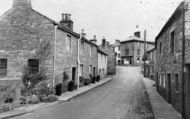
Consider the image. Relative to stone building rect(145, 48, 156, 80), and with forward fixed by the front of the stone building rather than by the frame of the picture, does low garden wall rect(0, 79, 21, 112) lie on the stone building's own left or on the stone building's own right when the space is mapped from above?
on the stone building's own left

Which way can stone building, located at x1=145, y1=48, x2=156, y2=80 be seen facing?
to the viewer's left

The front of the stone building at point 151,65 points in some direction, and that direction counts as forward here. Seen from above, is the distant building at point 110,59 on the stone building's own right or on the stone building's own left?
on the stone building's own right

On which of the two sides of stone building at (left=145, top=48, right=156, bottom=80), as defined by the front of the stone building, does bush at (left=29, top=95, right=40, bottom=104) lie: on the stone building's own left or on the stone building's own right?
on the stone building's own left

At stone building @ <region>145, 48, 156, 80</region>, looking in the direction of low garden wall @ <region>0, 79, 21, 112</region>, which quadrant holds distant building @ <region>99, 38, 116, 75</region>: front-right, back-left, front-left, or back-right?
back-right
